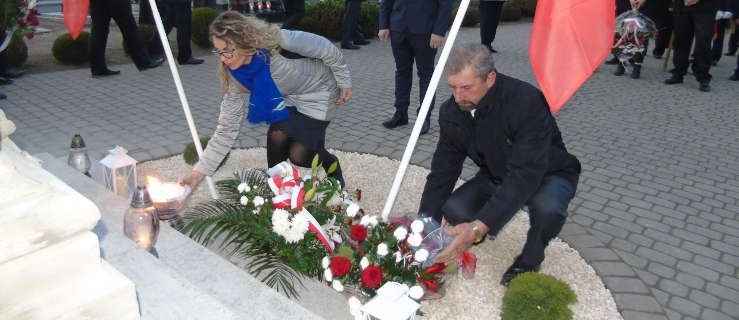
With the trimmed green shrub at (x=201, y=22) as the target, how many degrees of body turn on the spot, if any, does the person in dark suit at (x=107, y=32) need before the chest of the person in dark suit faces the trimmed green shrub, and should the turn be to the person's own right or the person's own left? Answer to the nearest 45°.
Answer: approximately 45° to the person's own left

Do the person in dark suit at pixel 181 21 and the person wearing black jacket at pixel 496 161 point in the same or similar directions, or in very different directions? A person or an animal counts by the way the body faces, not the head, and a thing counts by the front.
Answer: very different directions

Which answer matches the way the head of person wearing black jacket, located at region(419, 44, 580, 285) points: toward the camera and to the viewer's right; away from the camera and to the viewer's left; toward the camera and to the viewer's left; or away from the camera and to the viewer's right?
toward the camera and to the viewer's left

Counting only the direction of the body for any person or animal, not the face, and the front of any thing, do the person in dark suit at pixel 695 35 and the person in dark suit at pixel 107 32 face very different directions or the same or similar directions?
very different directions

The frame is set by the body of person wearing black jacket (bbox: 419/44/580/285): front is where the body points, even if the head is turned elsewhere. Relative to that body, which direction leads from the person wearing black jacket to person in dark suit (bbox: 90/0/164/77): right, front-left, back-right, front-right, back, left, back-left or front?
right

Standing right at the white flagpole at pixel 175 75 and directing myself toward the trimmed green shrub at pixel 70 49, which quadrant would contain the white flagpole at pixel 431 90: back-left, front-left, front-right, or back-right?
back-right

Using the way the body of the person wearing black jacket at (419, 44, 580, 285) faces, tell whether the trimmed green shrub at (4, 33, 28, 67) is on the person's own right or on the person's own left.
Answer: on the person's own right

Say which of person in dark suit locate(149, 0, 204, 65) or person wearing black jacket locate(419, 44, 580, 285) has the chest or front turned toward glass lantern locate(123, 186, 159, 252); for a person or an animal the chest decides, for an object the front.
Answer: the person wearing black jacket

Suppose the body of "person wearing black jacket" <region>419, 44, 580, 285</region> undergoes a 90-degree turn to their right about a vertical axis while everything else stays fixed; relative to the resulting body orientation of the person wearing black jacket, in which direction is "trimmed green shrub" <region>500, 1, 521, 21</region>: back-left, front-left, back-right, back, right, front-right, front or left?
front-right
